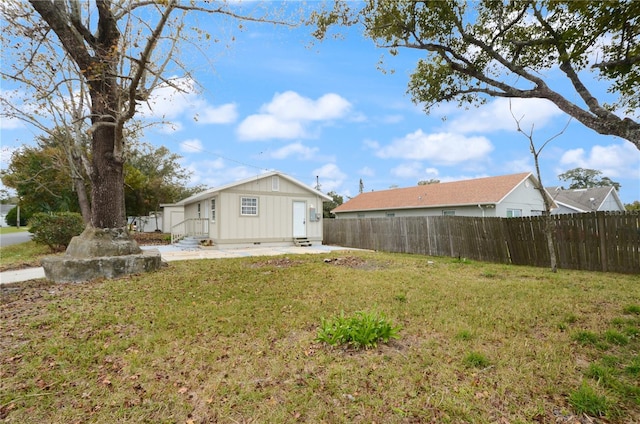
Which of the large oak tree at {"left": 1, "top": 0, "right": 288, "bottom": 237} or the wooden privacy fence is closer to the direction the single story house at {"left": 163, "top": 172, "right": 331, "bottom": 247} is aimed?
the large oak tree

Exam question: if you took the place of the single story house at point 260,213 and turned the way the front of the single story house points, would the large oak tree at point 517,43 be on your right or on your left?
on your left

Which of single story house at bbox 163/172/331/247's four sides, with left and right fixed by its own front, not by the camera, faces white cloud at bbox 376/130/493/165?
back

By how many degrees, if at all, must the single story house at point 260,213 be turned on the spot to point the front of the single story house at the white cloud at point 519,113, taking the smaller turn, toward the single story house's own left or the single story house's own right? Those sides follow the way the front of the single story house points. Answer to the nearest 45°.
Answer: approximately 135° to the single story house's own left

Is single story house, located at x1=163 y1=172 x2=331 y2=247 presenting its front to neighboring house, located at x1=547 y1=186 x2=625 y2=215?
no

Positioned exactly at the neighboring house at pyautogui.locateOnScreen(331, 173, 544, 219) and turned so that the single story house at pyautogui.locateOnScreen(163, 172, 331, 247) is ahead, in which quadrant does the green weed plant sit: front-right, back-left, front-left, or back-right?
front-left

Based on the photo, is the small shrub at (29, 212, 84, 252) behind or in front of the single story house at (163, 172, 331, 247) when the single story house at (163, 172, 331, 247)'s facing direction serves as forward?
in front

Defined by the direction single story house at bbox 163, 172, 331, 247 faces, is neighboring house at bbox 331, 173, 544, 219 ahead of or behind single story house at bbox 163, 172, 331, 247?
behind
